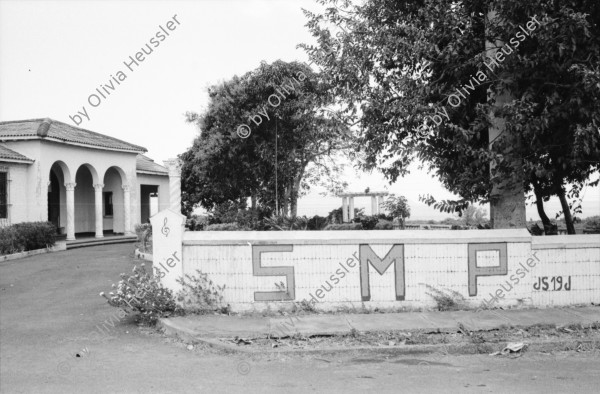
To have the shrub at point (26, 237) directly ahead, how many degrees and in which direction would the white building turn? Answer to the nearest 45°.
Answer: approximately 45° to its right

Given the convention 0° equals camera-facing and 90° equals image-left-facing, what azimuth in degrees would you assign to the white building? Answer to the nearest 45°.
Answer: approximately 315°
